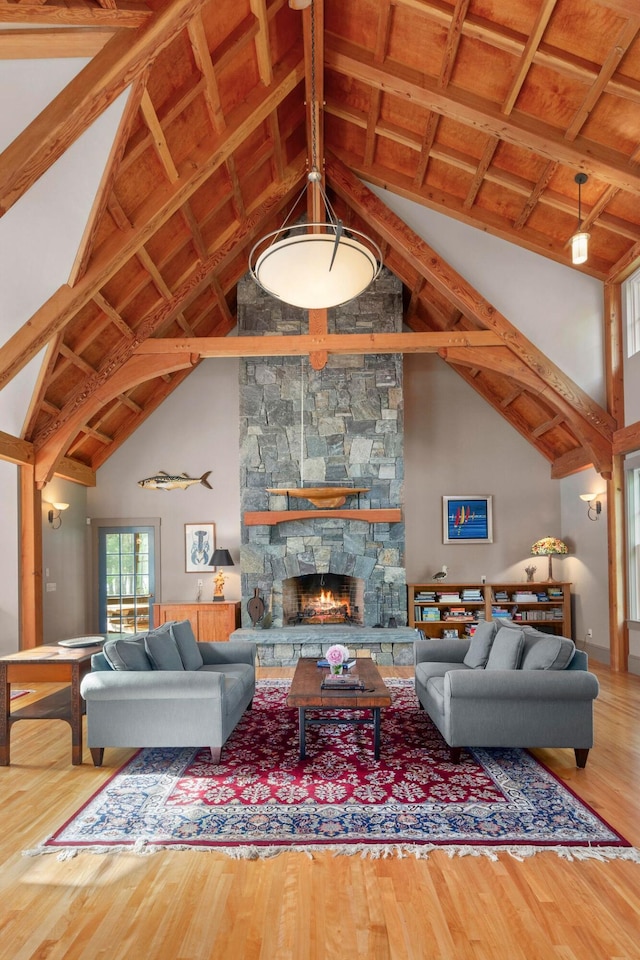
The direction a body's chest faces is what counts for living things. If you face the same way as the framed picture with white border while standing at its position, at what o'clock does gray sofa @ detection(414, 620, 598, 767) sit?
The gray sofa is roughly at 12 o'clock from the framed picture with white border.

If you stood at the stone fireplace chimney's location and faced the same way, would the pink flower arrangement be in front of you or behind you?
in front

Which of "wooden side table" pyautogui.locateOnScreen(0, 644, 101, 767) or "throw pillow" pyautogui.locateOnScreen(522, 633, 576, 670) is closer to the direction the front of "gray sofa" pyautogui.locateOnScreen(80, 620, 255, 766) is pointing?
the throw pillow

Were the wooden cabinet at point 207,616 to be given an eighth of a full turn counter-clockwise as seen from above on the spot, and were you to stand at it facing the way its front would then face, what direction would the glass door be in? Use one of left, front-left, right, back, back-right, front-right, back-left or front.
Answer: back

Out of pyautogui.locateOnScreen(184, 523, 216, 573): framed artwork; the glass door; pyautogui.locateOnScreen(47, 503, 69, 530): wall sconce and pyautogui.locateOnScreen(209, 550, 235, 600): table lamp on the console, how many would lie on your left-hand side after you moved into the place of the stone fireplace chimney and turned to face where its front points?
0

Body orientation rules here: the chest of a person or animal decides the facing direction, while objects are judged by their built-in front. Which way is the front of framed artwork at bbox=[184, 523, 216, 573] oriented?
toward the camera

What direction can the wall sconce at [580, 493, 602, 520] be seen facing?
to the viewer's left

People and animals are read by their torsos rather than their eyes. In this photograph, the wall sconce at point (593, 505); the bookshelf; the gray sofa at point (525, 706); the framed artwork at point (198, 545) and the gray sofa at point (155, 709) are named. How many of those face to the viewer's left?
2

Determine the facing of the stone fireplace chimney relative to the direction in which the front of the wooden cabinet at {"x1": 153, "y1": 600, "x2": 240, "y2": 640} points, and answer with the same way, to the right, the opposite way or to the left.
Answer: the same way

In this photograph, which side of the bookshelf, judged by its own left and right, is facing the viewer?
front

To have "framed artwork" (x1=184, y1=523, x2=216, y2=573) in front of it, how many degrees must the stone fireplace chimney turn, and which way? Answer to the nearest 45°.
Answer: approximately 135° to its right

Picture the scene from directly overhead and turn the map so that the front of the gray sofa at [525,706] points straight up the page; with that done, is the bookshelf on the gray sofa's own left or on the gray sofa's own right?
on the gray sofa's own right

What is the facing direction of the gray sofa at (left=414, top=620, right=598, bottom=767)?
to the viewer's left

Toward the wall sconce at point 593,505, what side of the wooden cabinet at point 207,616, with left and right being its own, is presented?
left
